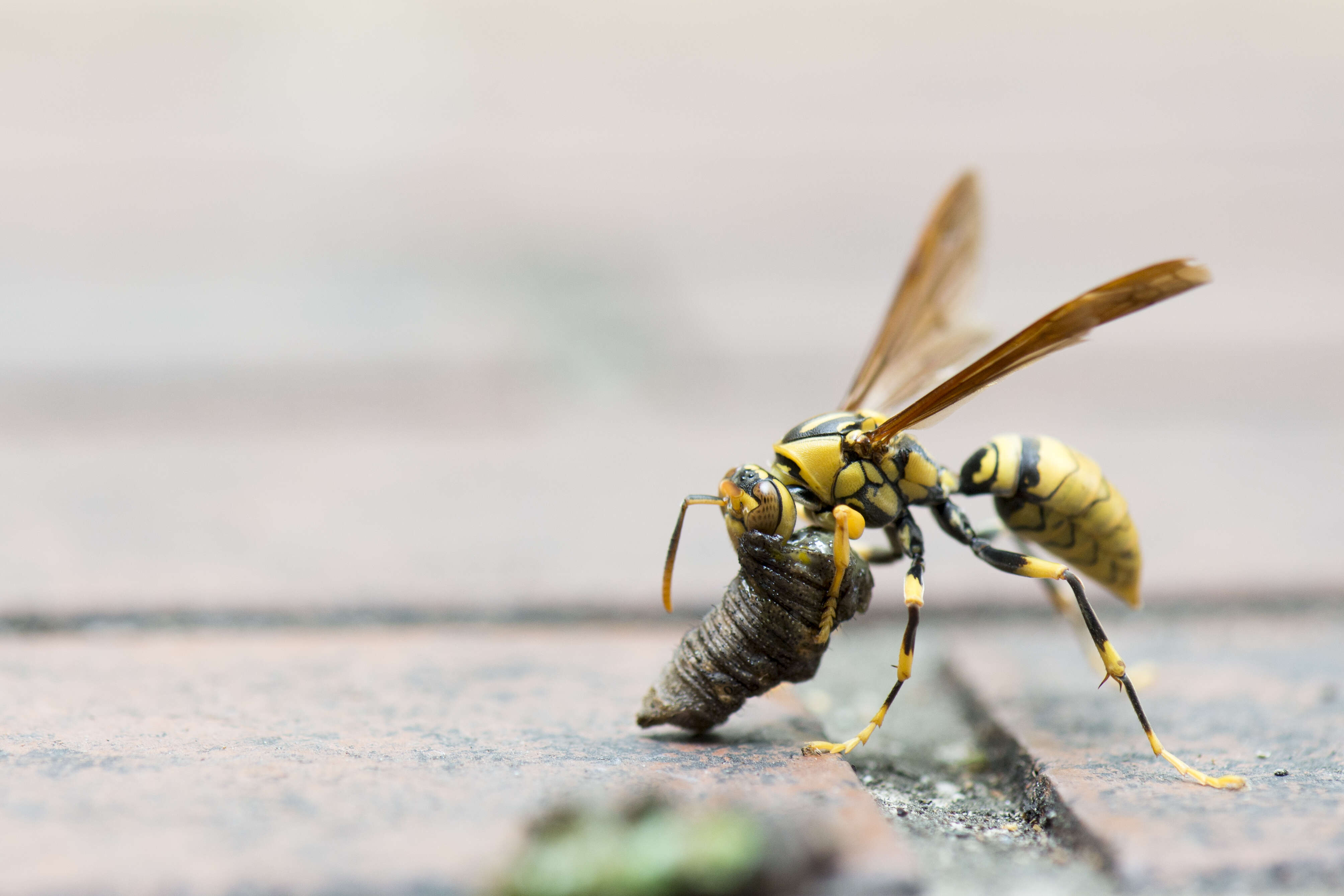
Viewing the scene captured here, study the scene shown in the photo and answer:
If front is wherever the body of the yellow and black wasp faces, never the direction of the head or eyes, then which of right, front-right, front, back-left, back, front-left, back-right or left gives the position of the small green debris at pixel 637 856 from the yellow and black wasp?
left

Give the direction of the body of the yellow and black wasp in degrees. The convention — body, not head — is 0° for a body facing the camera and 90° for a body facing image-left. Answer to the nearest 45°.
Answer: approximately 90°
